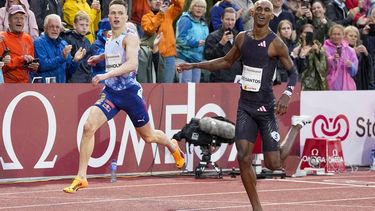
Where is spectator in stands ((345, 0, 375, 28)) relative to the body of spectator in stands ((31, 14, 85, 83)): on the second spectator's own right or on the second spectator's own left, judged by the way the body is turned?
on the second spectator's own left

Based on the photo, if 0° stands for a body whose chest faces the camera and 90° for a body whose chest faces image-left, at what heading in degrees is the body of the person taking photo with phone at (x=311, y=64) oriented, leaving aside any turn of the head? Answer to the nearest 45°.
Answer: approximately 0°

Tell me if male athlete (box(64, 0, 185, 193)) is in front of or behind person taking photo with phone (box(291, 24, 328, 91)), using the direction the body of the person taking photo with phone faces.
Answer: in front

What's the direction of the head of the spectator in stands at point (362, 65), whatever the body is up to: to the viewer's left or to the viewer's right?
to the viewer's left

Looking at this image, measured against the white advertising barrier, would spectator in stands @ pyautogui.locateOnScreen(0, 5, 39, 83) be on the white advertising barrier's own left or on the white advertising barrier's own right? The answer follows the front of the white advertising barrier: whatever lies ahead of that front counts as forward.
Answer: on the white advertising barrier's own right

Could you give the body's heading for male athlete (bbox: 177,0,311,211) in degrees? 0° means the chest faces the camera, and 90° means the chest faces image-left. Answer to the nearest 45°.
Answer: approximately 45°

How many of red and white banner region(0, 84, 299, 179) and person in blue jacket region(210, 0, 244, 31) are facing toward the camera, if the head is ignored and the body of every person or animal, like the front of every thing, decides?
2
